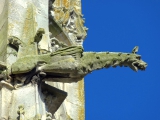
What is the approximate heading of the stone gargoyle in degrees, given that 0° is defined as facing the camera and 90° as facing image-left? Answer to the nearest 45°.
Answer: approximately 270°
